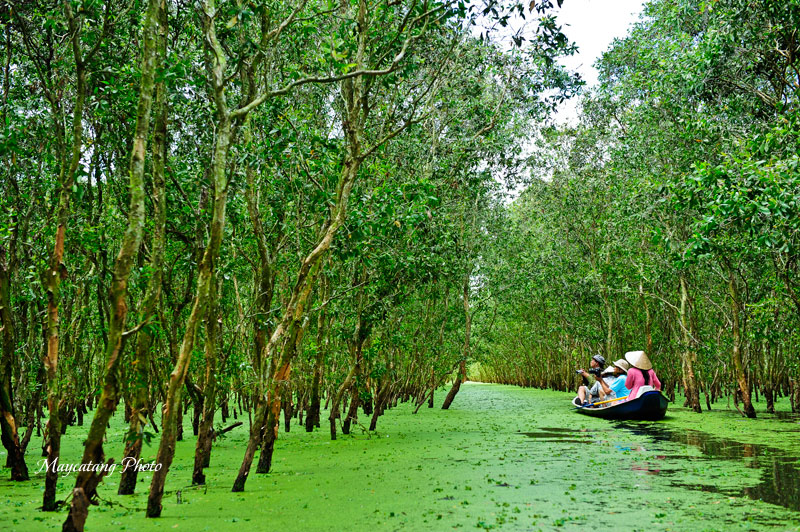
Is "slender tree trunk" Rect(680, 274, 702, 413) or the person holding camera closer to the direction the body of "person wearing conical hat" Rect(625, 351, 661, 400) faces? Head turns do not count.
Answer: the person holding camera

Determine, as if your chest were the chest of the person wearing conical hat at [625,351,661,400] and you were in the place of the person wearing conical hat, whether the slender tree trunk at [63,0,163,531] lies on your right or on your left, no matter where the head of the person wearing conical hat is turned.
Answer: on your left

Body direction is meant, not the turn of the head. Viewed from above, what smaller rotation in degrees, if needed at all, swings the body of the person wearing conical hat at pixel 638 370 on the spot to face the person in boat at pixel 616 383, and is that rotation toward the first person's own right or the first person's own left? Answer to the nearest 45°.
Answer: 0° — they already face them

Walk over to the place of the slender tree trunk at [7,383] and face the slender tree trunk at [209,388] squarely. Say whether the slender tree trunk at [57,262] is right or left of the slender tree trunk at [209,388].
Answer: right

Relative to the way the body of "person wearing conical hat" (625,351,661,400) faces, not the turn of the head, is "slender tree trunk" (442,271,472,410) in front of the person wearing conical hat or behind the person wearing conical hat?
in front

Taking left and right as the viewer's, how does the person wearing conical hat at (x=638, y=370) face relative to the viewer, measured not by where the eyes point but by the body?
facing away from the viewer and to the left of the viewer

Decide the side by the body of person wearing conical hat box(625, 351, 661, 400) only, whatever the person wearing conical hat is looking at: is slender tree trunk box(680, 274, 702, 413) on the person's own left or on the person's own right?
on the person's own right

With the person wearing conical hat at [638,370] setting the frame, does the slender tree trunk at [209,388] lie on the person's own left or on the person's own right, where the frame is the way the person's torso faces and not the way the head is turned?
on the person's own left

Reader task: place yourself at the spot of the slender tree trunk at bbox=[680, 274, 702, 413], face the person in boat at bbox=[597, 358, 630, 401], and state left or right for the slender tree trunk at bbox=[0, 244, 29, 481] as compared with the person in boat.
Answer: left

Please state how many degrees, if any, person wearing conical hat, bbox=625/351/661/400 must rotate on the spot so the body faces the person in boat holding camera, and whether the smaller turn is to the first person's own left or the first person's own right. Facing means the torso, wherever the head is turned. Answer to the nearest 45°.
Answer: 0° — they already face them
